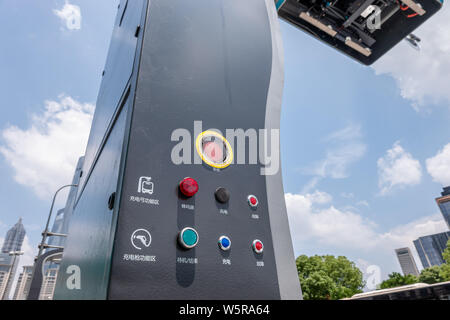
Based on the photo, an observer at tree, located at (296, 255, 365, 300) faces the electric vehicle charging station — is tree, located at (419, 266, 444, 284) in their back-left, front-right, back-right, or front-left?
back-left

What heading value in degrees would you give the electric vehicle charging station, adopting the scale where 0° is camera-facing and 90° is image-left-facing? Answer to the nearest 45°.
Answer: approximately 0°

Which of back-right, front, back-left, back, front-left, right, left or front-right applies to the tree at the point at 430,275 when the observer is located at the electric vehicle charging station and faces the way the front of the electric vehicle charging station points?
back-left

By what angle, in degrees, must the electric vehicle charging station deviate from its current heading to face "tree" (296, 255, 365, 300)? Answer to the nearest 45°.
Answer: approximately 135° to its left
